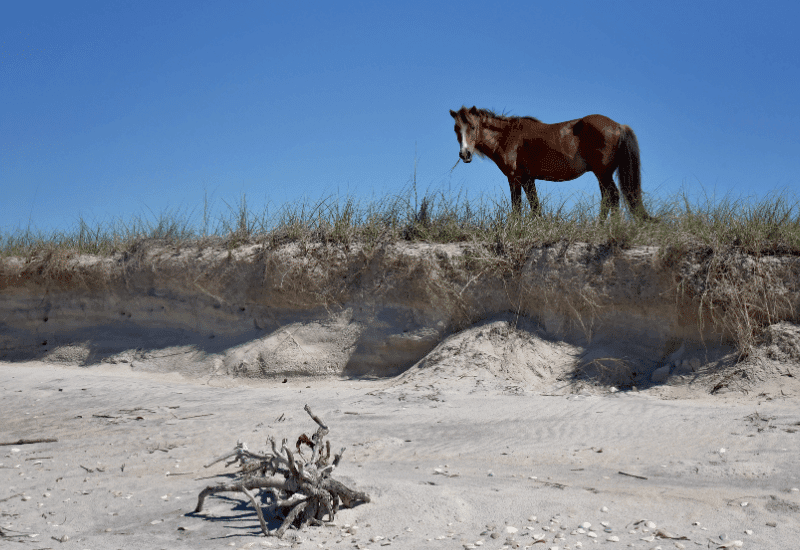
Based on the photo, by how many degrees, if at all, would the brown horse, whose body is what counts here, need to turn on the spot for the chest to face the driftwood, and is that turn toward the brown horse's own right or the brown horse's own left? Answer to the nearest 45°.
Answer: approximately 90° to the brown horse's own left

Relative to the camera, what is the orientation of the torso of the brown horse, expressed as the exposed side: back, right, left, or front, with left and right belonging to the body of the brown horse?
left
